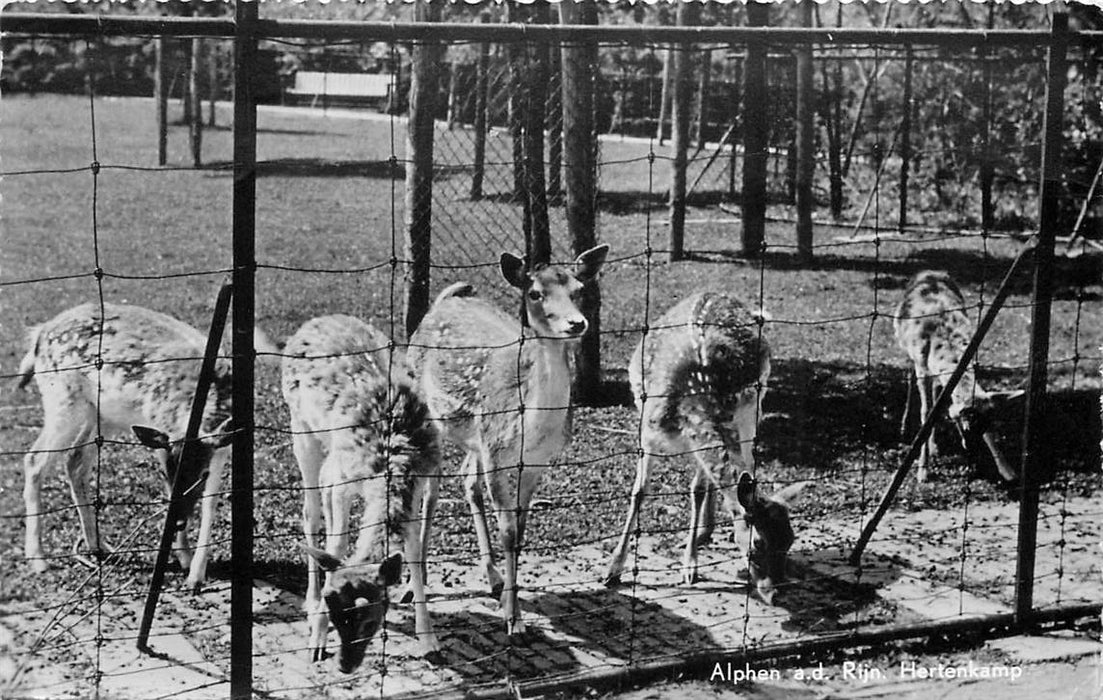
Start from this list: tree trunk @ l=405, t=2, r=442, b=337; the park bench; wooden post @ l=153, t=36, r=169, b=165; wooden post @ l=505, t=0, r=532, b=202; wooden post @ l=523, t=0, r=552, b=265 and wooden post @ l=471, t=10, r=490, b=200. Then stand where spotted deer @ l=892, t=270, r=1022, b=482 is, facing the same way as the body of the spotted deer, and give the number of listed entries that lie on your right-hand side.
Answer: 6

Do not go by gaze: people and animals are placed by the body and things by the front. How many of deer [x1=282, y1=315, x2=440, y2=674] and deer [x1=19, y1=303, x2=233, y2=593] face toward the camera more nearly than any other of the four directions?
1

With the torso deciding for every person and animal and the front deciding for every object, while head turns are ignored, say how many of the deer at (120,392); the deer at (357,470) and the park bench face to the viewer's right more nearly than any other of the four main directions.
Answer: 1

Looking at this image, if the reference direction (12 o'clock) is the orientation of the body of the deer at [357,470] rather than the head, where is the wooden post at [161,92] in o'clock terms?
The wooden post is roughly at 5 o'clock from the deer.

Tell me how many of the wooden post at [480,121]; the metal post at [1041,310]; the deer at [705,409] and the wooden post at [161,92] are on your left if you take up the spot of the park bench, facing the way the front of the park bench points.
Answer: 3

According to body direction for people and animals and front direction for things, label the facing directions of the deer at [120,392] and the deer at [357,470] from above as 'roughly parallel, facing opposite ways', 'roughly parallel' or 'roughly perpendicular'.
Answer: roughly perpendicular

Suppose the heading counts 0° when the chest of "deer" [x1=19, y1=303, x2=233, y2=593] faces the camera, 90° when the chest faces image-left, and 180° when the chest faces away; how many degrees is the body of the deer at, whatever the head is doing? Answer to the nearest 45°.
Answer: approximately 270°

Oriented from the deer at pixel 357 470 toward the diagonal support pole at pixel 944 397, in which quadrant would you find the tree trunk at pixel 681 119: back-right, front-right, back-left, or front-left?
front-left

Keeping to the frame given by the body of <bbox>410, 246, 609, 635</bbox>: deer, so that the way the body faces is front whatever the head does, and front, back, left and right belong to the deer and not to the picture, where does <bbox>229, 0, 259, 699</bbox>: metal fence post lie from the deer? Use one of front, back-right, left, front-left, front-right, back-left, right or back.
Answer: right

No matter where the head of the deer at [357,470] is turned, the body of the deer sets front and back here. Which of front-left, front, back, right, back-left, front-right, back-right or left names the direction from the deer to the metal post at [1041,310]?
left

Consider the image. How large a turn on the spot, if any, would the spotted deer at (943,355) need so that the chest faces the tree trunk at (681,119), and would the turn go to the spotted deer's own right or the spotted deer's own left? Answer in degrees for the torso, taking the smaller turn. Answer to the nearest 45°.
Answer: approximately 135° to the spotted deer's own right

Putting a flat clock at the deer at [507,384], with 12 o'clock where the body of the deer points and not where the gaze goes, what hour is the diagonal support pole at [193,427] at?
The diagonal support pole is roughly at 3 o'clock from the deer.

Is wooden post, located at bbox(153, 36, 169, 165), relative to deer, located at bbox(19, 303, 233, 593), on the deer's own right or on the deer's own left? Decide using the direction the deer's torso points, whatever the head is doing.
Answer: on the deer's own left

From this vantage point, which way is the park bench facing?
toward the camera

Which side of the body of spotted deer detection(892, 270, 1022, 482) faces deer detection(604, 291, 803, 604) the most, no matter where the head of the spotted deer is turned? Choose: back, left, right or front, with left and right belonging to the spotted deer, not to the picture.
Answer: right

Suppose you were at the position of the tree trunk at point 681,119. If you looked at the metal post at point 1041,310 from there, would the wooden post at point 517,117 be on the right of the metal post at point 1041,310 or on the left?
right

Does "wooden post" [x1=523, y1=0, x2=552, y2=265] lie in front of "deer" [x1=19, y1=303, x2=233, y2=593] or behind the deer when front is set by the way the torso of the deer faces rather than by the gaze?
in front

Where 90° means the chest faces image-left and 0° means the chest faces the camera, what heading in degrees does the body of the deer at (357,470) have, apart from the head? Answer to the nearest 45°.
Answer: approximately 0°
